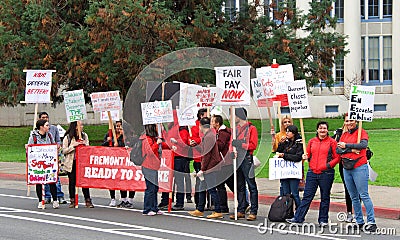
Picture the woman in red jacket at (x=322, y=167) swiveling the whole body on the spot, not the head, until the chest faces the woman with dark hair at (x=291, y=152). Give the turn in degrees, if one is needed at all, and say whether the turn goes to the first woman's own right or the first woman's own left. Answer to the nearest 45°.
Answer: approximately 135° to the first woman's own right

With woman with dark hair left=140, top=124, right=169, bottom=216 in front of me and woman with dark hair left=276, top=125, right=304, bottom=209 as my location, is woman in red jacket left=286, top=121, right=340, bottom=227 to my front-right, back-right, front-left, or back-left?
back-left

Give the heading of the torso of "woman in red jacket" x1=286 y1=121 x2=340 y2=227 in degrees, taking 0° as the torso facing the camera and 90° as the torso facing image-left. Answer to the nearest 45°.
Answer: approximately 0°

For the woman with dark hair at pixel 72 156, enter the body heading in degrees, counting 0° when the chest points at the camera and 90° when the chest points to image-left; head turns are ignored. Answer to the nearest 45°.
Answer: approximately 315°
